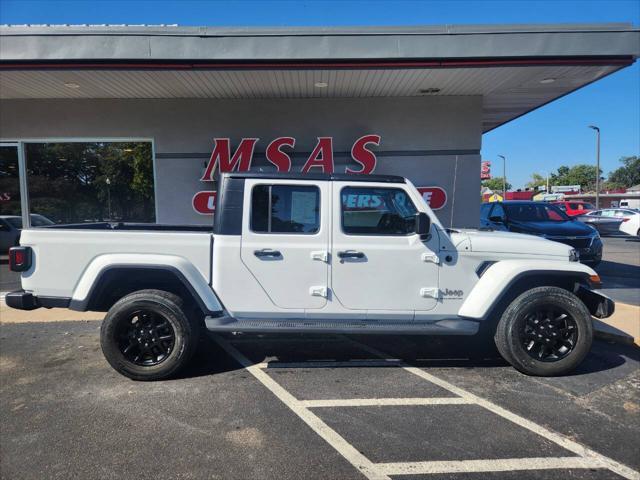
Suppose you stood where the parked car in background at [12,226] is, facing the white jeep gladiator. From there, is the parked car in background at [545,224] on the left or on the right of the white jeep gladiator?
left

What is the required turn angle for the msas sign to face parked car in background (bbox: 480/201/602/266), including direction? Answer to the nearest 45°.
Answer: approximately 90° to its left

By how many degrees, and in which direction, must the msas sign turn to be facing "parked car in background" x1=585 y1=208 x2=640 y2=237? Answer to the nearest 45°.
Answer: approximately 135° to its left

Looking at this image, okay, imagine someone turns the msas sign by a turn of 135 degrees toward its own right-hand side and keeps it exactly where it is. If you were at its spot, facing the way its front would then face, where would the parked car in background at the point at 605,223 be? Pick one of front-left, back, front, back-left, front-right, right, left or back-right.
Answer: right

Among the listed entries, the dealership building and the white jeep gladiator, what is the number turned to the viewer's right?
1

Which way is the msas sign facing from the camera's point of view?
toward the camera

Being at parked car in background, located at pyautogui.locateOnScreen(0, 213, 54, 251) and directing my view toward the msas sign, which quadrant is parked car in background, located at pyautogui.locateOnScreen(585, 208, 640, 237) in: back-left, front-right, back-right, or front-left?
front-left

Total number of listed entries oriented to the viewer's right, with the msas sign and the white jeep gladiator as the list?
1

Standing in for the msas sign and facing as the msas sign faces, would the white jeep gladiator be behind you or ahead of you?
ahead

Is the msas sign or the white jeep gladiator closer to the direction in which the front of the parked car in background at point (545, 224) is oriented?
the white jeep gladiator

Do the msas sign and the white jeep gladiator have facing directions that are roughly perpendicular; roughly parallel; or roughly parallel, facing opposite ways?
roughly perpendicular

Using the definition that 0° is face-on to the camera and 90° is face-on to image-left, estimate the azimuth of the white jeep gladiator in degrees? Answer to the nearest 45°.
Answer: approximately 270°

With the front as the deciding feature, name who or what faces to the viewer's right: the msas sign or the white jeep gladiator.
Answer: the white jeep gladiator

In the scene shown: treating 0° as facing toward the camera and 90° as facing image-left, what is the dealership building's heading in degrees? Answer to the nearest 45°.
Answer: approximately 0°
